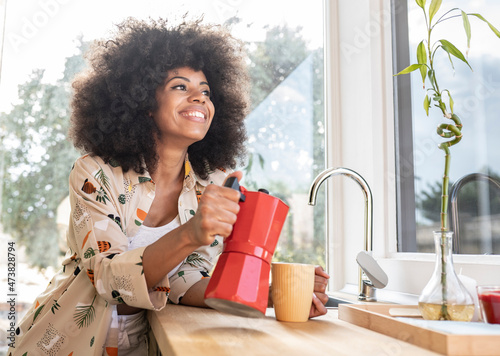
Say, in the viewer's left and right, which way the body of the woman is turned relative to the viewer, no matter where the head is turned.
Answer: facing the viewer and to the right of the viewer

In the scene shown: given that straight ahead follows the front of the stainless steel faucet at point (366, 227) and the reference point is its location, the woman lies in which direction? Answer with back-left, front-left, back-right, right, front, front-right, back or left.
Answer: front

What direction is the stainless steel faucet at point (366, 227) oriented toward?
to the viewer's left

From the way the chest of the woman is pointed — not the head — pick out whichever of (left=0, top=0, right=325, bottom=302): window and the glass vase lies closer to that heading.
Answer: the glass vase

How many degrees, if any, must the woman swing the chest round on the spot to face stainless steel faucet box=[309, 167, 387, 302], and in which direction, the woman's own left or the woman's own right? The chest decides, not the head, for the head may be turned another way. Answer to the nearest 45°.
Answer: approximately 45° to the woman's own left

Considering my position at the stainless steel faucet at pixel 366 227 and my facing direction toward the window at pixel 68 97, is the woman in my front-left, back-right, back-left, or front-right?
front-left

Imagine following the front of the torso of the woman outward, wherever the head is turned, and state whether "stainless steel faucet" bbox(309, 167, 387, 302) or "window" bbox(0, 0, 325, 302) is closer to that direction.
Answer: the stainless steel faucet

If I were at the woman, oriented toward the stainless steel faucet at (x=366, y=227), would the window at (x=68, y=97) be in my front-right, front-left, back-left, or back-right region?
back-left

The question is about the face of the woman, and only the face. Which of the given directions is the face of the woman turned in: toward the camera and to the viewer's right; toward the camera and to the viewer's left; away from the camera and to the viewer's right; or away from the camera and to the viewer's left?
toward the camera and to the viewer's right

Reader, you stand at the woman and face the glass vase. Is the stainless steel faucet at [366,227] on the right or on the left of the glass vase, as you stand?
left

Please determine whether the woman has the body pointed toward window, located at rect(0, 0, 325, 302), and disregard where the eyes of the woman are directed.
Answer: no
